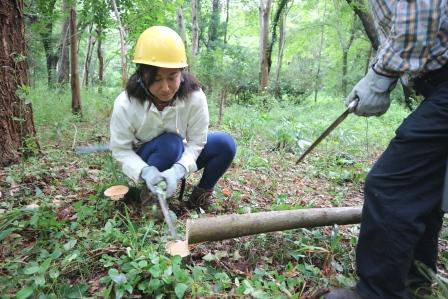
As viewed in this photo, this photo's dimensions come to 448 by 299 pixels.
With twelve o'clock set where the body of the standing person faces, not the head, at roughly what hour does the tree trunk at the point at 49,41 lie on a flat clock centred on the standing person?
The tree trunk is roughly at 1 o'clock from the standing person.

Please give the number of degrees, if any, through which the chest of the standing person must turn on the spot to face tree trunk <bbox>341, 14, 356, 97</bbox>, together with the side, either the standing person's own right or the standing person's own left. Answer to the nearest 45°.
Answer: approximately 90° to the standing person's own right

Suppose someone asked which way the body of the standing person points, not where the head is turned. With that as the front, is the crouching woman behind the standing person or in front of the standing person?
in front

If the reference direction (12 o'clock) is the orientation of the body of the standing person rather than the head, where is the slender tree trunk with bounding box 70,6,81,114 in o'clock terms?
The slender tree trunk is roughly at 1 o'clock from the standing person.

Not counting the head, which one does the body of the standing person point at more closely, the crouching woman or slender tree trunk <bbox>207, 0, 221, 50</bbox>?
the crouching woman

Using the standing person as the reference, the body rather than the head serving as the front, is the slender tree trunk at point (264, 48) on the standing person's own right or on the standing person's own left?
on the standing person's own right

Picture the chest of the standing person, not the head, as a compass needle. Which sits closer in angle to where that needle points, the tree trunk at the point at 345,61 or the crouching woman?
the crouching woman

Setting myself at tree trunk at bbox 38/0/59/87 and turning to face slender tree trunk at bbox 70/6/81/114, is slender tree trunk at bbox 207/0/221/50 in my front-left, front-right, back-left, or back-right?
back-left

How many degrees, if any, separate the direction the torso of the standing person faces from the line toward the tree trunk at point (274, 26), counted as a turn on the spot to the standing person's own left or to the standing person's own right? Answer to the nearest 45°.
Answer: approximately 90° to the standing person's own right

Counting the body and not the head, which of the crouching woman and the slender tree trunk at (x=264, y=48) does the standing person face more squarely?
the crouching woman

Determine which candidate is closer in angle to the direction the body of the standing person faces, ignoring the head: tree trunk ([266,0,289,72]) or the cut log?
the cut log

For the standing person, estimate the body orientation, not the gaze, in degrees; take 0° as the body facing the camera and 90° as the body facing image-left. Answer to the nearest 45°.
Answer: approximately 90°

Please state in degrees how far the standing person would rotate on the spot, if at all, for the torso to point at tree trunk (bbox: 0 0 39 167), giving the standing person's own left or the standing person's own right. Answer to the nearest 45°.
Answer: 0° — they already face it
